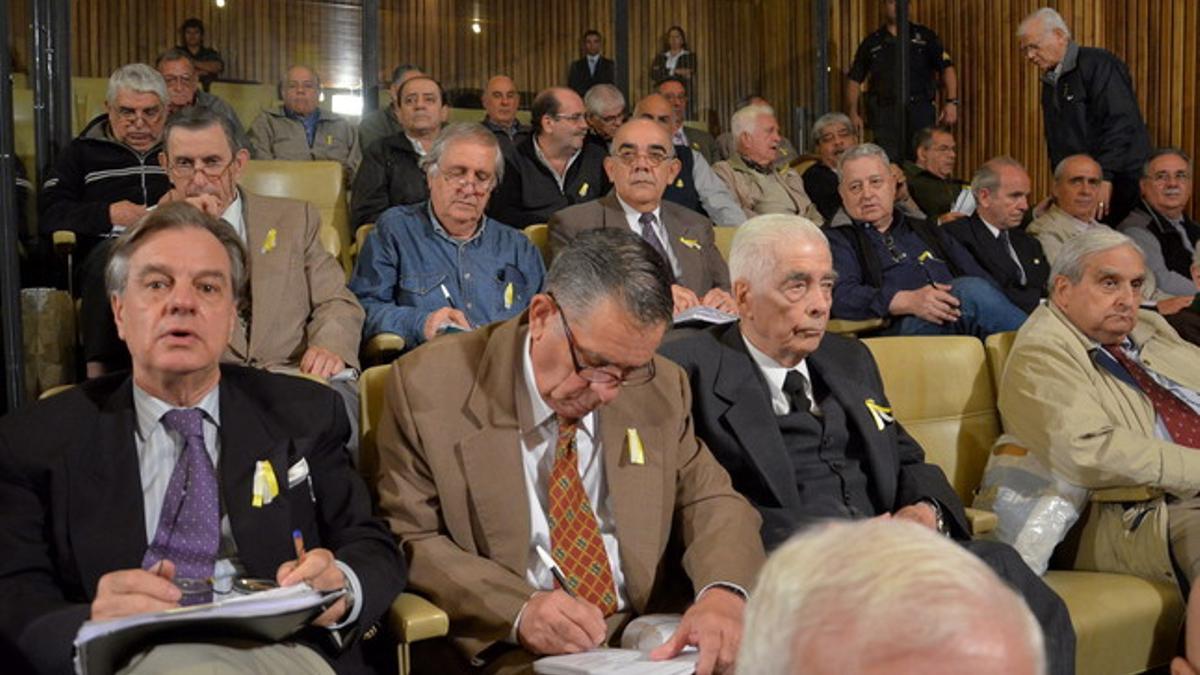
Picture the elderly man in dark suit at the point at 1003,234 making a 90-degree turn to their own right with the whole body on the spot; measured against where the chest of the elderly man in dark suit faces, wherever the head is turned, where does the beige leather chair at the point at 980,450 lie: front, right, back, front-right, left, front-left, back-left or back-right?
front-left

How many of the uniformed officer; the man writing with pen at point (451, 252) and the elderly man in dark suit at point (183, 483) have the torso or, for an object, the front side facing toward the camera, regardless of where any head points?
3

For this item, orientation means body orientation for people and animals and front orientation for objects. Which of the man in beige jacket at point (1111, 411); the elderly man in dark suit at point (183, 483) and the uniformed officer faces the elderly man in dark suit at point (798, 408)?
the uniformed officer

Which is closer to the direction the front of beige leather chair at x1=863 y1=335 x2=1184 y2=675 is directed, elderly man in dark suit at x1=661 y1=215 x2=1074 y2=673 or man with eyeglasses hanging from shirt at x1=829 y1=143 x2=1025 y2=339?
the elderly man in dark suit

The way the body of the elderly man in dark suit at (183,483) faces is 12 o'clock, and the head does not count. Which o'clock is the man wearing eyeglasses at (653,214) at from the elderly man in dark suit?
The man wearing eyeglasses is roughly at 7 o'clock from the elderly man in dark suit.

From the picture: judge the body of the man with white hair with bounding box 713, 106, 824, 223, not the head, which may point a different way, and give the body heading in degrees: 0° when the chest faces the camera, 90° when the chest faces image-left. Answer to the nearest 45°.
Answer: approximately 315°

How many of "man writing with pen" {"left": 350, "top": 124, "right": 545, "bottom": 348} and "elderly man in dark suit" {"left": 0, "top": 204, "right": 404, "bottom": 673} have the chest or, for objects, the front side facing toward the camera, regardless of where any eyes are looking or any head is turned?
2

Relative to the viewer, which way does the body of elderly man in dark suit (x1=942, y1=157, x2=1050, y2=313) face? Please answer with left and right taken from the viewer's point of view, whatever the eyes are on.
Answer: facing the viewer and to the right of the viewer

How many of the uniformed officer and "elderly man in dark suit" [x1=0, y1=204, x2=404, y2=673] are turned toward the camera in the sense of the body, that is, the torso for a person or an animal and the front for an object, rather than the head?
2
